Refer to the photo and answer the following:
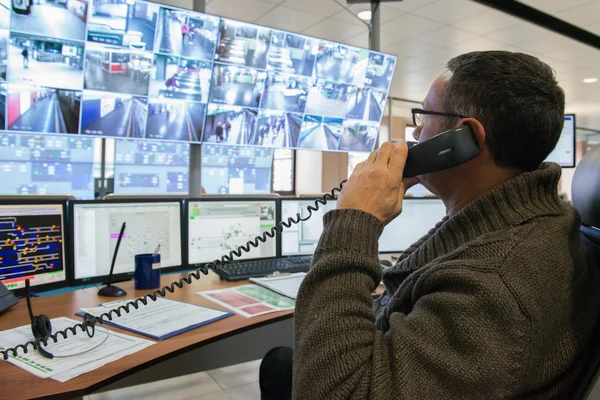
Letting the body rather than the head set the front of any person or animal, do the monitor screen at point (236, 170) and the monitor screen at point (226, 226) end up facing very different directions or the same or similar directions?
same or similar directions

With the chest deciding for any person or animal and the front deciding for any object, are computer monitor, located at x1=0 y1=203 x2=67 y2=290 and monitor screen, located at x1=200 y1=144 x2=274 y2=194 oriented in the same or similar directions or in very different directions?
same or similar directions

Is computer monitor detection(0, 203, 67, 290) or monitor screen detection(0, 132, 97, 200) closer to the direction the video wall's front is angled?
the computer monitor

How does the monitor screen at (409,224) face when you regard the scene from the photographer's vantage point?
facing the viewer

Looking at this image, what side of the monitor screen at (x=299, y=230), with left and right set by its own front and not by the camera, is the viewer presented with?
front

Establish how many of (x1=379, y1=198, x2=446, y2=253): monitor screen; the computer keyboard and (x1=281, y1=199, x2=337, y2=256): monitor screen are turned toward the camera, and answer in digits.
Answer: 3

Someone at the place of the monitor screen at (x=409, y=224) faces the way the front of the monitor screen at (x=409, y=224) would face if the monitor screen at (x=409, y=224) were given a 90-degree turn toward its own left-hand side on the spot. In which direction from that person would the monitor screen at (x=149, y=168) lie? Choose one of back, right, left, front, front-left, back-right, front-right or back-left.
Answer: back-left

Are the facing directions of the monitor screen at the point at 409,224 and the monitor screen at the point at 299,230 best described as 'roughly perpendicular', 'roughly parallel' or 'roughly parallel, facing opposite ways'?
roughly parallel

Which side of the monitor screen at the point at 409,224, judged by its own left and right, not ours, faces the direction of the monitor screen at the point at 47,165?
right

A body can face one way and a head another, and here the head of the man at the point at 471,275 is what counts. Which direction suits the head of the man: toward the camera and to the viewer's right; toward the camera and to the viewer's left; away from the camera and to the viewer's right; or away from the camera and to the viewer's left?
away from the camera and to the viewer's left

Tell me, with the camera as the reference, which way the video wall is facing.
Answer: facing the viewer and to the right of the viewer
